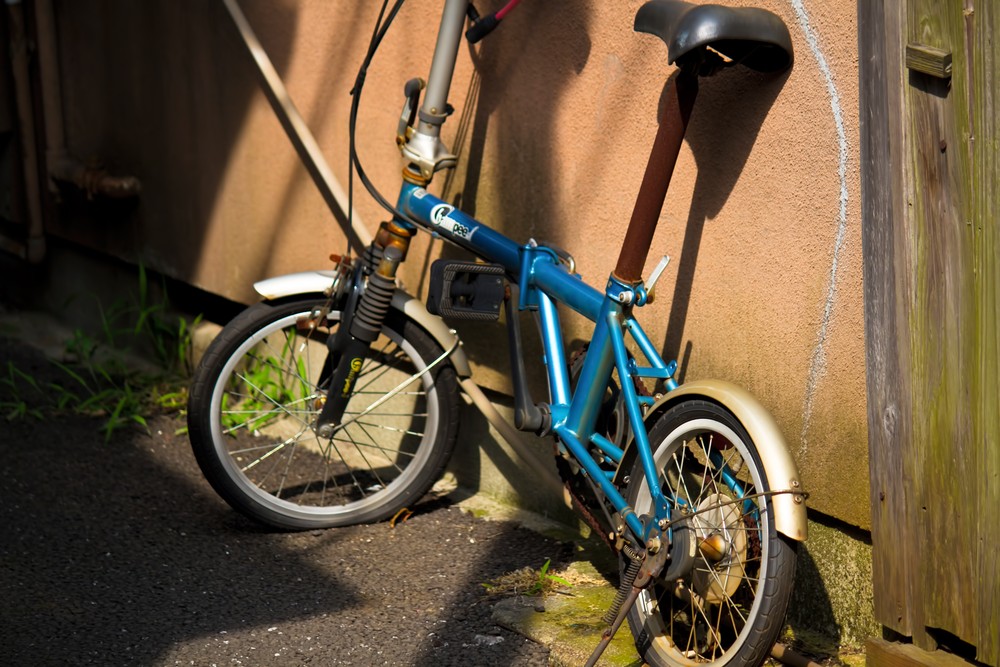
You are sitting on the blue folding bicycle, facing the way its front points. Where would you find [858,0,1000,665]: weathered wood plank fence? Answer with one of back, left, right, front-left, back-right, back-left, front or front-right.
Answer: back

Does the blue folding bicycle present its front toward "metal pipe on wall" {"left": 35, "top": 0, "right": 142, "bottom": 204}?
yes

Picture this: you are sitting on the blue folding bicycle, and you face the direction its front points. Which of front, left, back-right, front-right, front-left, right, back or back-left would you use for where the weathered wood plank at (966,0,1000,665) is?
back

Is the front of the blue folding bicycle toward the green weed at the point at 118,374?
yes

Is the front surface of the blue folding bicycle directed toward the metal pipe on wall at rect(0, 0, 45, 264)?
yes

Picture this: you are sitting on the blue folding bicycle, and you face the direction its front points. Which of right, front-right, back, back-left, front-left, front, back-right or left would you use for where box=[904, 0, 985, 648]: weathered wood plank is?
back

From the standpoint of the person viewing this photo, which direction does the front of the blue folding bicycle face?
facing away from the viewer and to the left of the viewer

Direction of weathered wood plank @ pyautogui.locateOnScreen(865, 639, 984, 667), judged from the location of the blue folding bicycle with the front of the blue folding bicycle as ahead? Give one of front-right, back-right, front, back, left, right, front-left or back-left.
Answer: back

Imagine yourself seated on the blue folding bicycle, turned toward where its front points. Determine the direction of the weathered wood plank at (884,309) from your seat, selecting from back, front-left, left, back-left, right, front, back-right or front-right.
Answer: back
